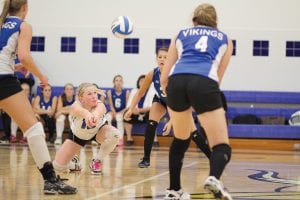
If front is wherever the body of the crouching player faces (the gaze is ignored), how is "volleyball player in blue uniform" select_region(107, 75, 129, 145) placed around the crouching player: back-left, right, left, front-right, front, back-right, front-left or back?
back

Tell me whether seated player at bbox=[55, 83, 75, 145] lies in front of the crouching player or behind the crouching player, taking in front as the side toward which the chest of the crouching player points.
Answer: behind

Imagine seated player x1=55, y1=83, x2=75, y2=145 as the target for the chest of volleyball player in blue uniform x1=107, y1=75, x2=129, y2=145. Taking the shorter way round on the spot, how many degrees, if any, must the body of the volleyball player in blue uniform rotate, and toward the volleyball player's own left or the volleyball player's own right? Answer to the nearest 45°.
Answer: approximately 90° to the volleyball player's own right

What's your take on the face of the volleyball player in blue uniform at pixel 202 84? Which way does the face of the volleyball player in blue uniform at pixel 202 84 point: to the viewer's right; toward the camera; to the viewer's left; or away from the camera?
away from the camera

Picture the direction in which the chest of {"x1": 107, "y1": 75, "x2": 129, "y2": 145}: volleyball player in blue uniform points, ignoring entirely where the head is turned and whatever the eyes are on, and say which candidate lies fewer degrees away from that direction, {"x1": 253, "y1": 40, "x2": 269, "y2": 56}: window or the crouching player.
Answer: the crouching player

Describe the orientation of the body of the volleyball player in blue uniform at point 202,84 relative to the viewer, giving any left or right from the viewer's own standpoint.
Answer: facing away from the viewer

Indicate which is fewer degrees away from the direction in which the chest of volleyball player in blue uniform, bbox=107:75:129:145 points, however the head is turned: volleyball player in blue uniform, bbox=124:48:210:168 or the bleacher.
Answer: the volleyball player in blue uniform

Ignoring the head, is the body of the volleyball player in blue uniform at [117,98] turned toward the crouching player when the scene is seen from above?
yes
